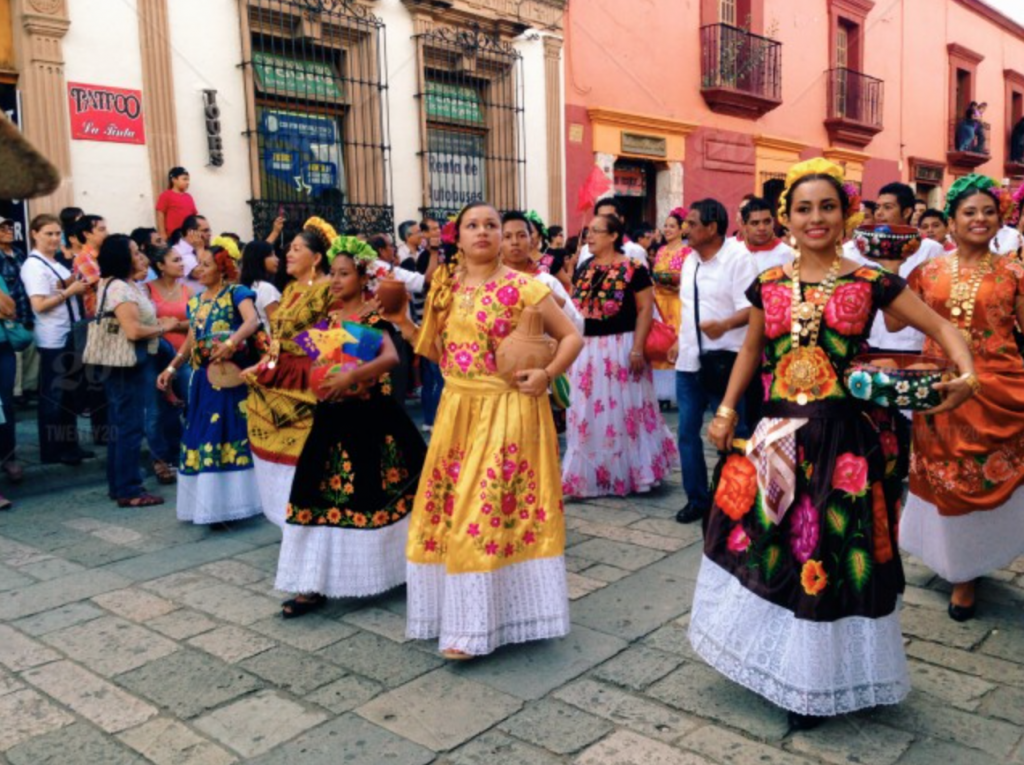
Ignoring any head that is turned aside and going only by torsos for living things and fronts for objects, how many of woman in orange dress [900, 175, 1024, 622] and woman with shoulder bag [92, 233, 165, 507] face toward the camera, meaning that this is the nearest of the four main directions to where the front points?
1

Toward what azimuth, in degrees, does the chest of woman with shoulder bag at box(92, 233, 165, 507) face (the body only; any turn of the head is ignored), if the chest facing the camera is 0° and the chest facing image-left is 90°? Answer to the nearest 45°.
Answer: approximately 270°

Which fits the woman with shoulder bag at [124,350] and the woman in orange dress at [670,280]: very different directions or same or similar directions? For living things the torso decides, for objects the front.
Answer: very different directions

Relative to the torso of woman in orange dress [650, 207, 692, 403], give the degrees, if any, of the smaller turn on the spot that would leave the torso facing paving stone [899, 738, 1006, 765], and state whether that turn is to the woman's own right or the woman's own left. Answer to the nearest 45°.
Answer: approximately 45° to the woman's own left

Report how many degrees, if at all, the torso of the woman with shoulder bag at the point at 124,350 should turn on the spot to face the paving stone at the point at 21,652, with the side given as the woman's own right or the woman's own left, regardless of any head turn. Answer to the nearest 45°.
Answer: approximately 90° to the woman's own right

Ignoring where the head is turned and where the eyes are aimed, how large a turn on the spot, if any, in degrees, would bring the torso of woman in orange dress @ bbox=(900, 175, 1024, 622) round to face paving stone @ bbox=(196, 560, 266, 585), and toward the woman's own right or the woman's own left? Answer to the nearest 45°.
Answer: approximately 90° to the woman's own right

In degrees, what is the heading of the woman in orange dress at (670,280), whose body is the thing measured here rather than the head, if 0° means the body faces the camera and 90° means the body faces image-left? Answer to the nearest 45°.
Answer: approximately 45°

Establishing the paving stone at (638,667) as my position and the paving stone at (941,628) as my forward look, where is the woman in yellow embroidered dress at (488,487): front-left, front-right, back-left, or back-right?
back-left
